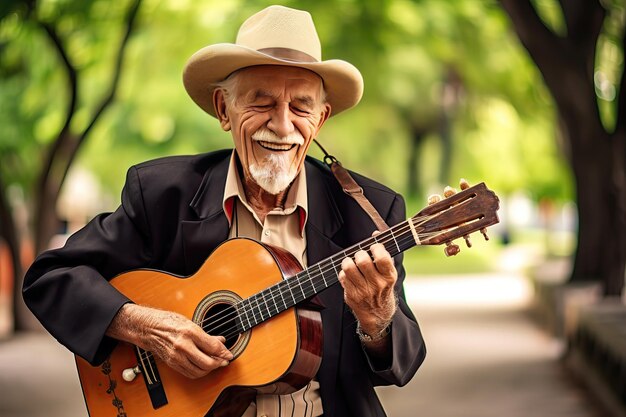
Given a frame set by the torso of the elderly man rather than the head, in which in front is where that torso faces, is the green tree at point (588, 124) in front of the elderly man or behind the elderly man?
behind

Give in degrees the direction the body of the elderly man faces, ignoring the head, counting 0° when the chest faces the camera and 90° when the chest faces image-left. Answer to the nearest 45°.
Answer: approximately 0°

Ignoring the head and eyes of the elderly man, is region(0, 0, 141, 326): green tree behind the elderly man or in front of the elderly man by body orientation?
behind
